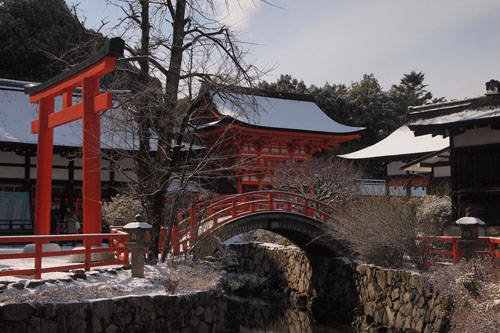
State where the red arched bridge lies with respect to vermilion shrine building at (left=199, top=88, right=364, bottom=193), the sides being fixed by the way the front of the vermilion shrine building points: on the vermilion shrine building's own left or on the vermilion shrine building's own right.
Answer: on the vermilion shrine building's own right

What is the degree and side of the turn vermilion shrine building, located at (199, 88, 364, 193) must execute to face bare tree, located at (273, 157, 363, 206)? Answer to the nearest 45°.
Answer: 0° — it already faces it

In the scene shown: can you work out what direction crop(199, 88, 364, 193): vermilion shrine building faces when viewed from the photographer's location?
facing the viewer and to the right of the viewer

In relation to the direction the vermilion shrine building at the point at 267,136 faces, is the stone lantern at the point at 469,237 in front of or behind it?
in front

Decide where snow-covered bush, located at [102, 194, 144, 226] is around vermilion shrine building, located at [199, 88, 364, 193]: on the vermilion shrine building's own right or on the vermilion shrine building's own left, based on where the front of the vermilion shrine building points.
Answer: on the vermilion shrine building's own right

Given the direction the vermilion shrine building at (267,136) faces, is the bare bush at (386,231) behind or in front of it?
in front

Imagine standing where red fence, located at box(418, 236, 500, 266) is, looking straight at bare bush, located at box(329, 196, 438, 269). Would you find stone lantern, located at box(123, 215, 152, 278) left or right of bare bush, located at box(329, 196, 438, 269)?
left

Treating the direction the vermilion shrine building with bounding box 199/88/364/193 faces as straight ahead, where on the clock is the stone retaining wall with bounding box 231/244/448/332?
The stone retaining wall is roughly at 1 o'clock from the vermilion shrine building.

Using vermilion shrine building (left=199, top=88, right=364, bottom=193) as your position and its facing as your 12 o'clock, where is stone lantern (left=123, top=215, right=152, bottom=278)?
The stone lantern is roughly at 2 o'clock from the vermilion shrine building.

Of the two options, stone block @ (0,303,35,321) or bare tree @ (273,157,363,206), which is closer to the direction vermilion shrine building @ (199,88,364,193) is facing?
the bare tree
